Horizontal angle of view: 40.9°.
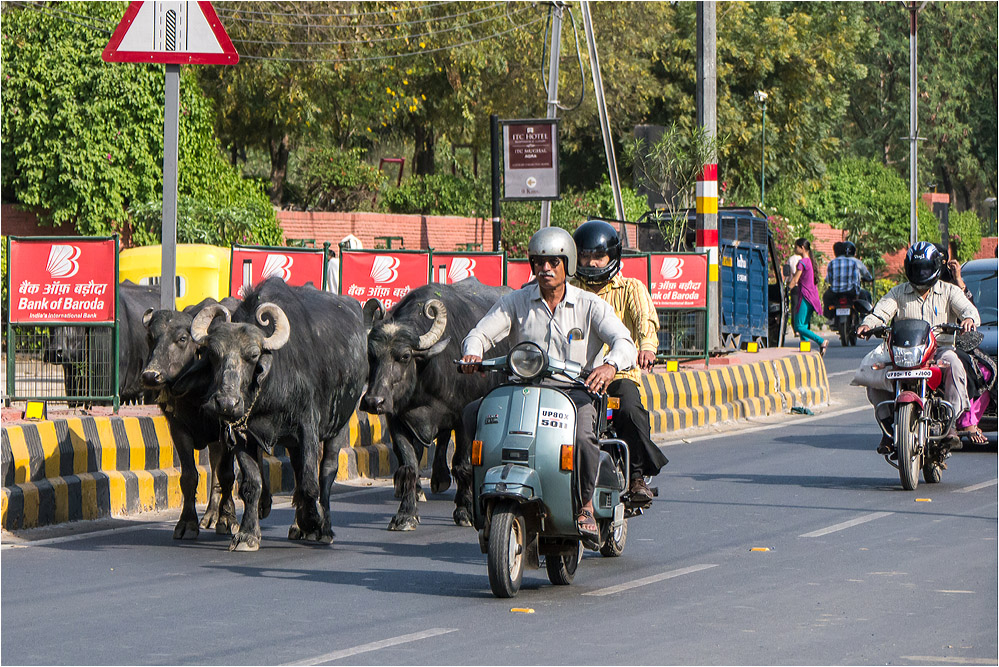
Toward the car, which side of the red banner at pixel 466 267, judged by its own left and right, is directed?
left

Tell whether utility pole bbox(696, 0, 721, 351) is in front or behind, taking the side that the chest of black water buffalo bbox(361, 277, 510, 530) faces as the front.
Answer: behind

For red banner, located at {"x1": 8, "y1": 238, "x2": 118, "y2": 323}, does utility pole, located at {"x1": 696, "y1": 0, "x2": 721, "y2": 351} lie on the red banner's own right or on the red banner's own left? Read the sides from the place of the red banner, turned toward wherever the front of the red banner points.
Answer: on the red banner's own left

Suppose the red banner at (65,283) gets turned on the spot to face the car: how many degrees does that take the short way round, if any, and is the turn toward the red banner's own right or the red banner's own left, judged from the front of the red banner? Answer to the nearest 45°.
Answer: approximately 90° to the red banner's own left

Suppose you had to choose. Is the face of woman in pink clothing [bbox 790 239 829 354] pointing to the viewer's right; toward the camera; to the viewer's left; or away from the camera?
to the viewer's left

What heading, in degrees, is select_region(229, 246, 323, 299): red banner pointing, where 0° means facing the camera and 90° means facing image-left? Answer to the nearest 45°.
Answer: approximately 0°

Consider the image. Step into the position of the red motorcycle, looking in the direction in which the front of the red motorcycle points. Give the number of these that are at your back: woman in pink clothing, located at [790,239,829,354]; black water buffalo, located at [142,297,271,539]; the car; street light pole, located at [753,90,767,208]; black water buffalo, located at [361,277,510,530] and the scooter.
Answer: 3

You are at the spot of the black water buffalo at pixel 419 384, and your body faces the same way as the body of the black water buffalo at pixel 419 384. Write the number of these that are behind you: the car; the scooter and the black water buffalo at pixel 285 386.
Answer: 1
